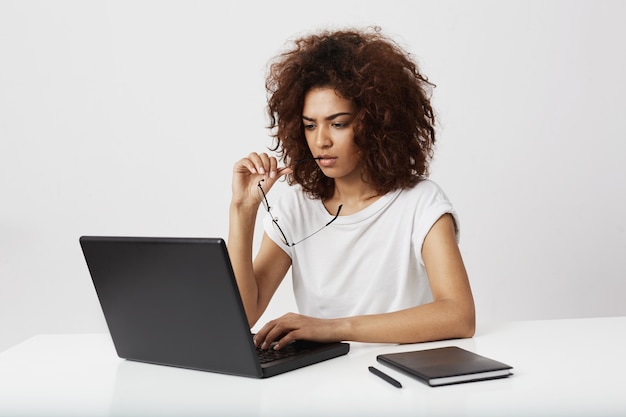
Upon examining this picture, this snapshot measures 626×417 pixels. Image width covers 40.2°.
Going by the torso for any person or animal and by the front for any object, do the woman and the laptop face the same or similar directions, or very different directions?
very different directions

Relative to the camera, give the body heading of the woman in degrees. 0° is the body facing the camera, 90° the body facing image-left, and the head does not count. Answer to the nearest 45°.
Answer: approximately 45°

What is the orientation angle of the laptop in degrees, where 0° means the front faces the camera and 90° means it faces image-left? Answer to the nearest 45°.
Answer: approximately 225°

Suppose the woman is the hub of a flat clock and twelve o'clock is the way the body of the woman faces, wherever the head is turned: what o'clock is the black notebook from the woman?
The black notebook is roughly at 10 o'clock from the woman.
